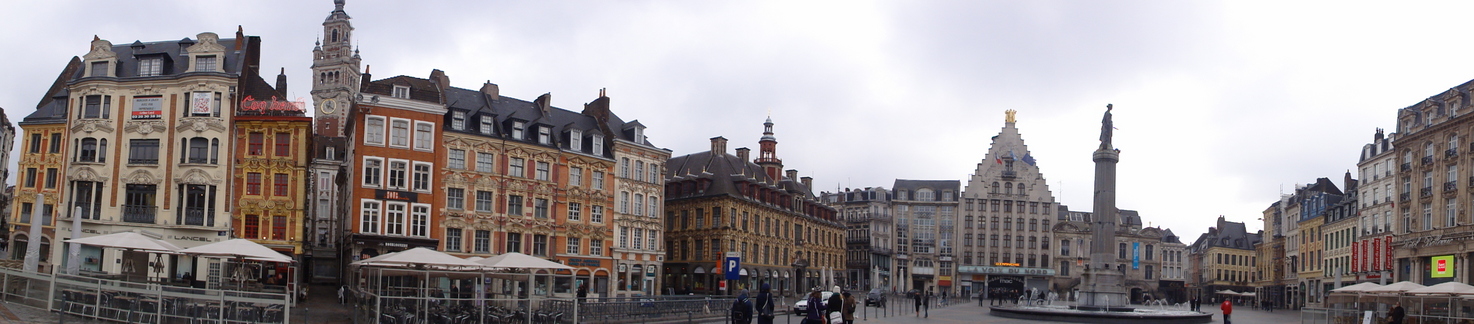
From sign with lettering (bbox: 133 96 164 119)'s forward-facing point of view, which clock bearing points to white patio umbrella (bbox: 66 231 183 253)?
The white patio umbrella is roughly at 12 o'clock from the sign with lettering.

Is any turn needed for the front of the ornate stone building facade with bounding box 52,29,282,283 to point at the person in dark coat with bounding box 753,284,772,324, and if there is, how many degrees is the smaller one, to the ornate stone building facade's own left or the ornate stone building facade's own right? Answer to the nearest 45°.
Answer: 0° — it already faces them

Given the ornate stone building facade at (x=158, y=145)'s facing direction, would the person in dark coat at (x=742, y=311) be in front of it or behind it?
in front

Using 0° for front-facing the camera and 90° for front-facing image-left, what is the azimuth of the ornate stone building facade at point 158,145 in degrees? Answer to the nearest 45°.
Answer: approximately 0°

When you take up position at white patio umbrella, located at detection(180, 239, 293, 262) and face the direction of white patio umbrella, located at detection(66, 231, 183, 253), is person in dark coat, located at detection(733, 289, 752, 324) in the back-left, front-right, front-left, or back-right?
back-left

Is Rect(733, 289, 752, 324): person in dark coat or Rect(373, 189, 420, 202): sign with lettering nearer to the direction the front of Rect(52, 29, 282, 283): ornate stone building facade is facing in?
the person in dark coat

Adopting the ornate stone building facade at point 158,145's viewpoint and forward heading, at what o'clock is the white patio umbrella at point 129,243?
The white patio umbrella is roughly at 12 o'clock from the ornate stone building facade.

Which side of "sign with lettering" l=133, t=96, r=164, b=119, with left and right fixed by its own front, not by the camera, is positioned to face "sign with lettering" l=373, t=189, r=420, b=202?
left

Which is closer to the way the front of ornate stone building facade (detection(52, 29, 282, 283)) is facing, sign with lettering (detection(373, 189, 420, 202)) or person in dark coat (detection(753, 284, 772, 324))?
the person in dark coat

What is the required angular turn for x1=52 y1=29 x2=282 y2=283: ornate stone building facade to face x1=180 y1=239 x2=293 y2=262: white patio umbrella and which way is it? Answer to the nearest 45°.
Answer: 0° — it already faces it

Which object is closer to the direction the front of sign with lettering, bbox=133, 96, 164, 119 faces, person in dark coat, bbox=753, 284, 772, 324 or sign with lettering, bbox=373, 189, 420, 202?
the person in dark coat
